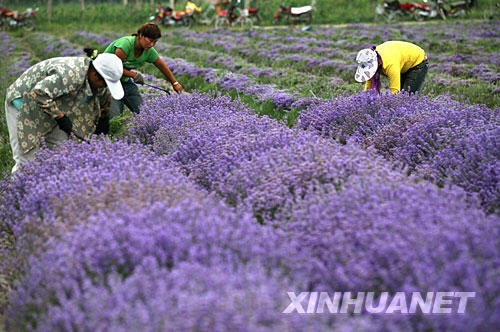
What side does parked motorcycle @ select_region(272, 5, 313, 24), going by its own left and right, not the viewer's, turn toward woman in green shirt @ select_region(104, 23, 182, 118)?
left

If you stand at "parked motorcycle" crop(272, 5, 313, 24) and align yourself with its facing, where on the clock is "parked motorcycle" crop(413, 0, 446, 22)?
"parked motorcycle" crop(413, 0, 446, 22) is roughly at 6 o'clock from "parked motorcycle" crop(272, 5, 313, 24).

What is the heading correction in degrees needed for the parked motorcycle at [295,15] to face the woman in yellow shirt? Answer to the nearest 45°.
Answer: approximately 90° to its left

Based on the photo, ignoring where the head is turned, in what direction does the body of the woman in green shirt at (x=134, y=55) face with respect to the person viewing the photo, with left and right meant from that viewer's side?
facing the viewer and to the right of the viewer

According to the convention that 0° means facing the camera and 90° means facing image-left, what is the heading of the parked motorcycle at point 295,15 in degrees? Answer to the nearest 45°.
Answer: approximately 90°

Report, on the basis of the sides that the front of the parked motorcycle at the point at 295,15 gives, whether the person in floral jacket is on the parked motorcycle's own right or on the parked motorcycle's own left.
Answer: on the parked motorcycle's own left

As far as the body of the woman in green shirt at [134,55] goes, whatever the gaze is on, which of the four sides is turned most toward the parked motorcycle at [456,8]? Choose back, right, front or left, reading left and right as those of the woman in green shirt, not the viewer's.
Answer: left

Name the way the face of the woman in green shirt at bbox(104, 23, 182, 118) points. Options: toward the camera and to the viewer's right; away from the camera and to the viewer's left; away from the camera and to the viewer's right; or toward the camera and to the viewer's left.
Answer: toward the camera and to the viewer's right

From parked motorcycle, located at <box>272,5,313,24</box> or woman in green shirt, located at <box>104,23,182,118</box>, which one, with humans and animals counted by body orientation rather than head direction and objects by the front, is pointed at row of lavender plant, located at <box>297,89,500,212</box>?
the woman in green shirt

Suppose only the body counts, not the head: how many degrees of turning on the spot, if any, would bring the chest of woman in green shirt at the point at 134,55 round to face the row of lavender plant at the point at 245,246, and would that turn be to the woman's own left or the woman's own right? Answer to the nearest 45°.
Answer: approximately 45° to the woman's own right
